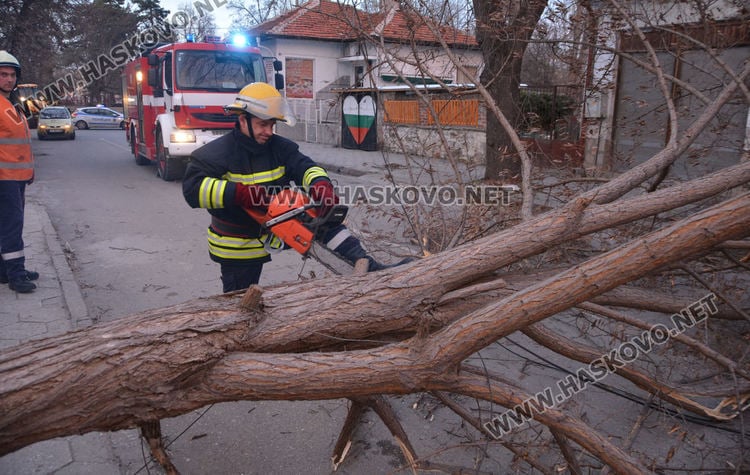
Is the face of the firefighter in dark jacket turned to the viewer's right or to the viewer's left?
to the viewer's right

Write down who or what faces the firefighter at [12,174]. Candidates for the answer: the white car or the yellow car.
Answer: the yellow car

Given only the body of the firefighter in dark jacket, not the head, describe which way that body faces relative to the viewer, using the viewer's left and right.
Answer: facing the viewer and to the right of the viewer

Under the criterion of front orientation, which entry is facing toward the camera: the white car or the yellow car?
the yellow car

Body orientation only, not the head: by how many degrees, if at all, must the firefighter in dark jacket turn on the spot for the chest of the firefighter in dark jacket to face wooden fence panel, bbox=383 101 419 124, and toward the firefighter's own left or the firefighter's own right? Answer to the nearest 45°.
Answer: approximately 135° to the firefighter's own left

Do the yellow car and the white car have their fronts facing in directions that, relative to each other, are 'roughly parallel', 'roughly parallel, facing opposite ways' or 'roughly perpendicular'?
roughly perpendicular

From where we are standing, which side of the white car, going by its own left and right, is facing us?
right

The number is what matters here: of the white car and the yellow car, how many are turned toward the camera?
1

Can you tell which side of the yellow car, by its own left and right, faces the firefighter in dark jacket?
front

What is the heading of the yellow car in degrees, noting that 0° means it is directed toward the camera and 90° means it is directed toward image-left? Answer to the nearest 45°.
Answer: approximately 0°
